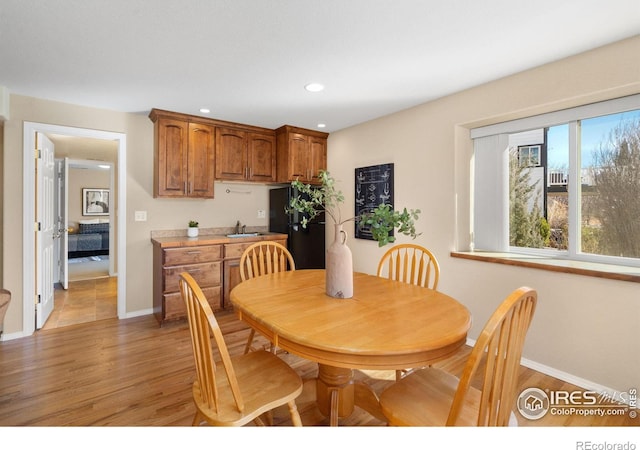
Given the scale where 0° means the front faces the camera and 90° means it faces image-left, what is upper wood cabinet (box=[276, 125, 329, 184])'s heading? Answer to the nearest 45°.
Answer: approximately 315°

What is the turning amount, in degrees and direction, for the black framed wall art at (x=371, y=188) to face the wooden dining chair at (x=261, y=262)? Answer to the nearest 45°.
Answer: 0° — it already faces it

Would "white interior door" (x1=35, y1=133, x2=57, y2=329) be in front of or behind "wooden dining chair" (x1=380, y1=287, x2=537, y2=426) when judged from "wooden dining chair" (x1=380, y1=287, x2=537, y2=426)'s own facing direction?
in front

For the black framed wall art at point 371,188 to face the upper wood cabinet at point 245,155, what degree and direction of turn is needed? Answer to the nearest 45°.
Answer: approximately 45° to its right

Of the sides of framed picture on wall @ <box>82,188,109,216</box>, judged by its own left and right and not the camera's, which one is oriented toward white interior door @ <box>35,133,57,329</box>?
front

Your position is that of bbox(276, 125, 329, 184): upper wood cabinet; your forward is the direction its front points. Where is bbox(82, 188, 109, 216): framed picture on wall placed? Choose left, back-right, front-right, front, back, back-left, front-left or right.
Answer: back

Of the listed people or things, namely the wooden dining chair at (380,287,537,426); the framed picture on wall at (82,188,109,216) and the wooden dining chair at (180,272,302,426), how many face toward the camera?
1

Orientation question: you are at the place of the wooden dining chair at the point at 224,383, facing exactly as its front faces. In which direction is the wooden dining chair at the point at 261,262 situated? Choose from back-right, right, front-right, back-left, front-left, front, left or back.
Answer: front-left

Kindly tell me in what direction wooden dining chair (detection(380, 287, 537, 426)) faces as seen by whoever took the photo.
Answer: facing away from the viewer and to the left of the viewer

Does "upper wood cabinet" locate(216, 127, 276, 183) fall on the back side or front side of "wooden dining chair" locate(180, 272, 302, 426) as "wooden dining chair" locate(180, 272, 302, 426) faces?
on the front side

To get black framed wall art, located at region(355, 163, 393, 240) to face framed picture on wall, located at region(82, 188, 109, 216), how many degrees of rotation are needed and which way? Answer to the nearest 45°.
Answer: approximately 90° to its right

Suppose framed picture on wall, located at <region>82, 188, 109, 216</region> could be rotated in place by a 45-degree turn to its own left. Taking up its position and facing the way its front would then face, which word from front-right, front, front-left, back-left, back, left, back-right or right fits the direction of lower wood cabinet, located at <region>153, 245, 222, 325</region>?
front-right

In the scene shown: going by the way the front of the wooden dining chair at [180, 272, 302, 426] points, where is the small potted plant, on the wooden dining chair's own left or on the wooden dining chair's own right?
on the wooden dining chair's own left
